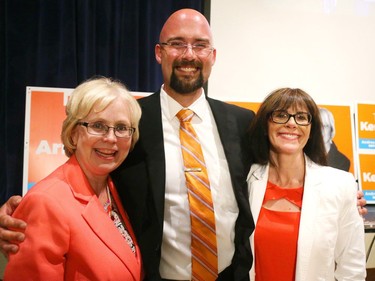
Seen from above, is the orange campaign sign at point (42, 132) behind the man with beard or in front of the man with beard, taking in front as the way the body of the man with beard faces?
behind

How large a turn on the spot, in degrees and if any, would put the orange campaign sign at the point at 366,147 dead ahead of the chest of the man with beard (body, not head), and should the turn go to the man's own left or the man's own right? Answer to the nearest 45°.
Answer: approximately 135° to the man's own left

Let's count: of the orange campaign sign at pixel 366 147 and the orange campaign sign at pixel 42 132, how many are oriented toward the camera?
2

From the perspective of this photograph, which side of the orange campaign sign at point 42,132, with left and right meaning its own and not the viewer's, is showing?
front

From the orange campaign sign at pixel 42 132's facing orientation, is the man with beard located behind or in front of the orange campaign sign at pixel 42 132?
in front

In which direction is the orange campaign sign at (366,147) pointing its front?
toward the camera

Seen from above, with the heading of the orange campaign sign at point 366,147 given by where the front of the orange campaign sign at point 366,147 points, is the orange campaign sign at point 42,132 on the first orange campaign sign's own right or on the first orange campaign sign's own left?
on the first orange campaign sign's own right

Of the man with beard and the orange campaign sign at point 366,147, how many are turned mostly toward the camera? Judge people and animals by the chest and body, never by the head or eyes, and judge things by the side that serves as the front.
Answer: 2

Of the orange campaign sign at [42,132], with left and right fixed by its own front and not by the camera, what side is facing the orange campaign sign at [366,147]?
left
